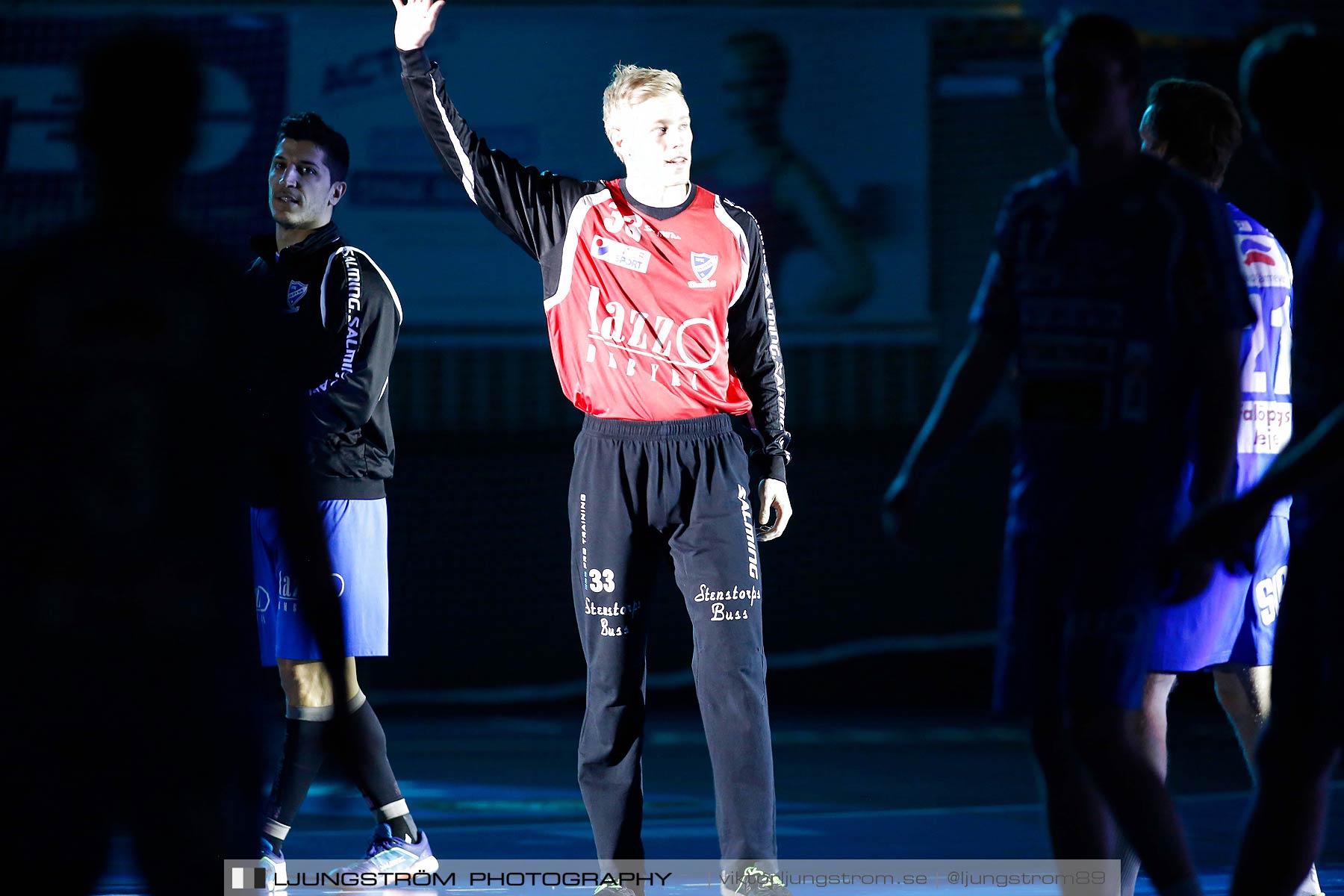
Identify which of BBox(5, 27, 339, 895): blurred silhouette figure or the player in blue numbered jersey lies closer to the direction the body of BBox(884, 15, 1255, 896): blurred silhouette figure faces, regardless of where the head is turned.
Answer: the blurred silhouette figure

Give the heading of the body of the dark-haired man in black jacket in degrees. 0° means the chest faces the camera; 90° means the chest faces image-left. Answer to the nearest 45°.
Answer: approximately 45°

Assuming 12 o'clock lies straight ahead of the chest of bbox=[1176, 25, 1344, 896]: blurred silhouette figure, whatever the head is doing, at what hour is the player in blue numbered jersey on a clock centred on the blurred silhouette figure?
The player in blue numbered jersey is roughly at 3 o'clock from the blurred silhouette figure.

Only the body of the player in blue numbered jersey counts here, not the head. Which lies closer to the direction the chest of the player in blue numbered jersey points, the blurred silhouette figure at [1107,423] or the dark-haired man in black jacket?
the dark-haired man in black jacket

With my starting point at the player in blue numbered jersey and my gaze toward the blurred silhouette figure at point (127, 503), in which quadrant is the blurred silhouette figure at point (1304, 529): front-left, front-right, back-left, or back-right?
front-left

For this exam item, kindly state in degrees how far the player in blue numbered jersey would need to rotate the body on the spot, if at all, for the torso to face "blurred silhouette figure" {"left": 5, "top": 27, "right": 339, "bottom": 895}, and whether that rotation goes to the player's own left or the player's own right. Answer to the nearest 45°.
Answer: approximately 90° to the player's own left

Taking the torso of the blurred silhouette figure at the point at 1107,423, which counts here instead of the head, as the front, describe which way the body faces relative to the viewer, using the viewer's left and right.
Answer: facing the viewer and to the left of the viewer

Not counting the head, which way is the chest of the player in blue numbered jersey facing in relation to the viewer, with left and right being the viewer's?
facing away from the viewer and to the left of the viewer

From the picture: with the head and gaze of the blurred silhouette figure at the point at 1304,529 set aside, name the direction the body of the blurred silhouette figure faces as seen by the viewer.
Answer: to the viewer's left

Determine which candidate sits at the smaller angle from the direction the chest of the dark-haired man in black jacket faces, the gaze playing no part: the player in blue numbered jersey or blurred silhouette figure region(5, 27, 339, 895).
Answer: the blurred silhouette figure
